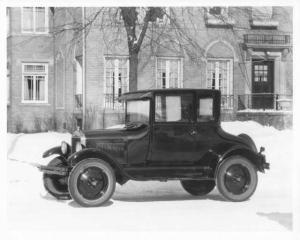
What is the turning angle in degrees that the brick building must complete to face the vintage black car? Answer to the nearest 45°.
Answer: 0° — it already faces it

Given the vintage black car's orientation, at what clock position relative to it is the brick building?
The brick building is roughly at 4 o'clock from the vintage black car.

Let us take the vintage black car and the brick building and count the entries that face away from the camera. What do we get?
0

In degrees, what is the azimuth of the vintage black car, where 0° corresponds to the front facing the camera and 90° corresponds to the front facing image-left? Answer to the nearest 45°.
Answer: approximately 45°

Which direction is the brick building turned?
toward the camera
